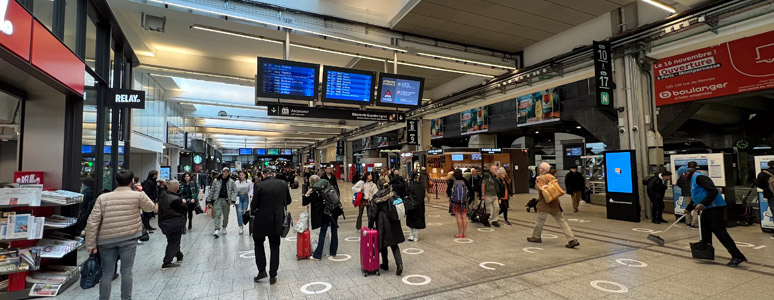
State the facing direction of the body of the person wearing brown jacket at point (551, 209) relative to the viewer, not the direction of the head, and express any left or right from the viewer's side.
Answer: facing to the left of the viewer

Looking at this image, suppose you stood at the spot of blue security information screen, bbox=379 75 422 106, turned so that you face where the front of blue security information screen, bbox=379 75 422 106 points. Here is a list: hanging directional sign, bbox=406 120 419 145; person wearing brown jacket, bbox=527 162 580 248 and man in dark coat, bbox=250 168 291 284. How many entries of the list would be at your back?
1

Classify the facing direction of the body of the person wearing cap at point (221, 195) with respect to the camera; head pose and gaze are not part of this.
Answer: toward the camera

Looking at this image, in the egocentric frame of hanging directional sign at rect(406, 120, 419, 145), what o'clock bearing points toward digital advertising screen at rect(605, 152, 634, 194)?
The digital advertising screen is roughly at 11 o'clock from the hanging directional sign.

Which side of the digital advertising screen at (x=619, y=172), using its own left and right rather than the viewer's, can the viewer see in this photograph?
front

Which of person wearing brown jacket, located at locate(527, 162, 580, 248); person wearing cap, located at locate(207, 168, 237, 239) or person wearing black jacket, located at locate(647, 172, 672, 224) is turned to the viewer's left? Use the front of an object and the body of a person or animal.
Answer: person wearing brown jacket, located at locate(527, 162, 580, 248)

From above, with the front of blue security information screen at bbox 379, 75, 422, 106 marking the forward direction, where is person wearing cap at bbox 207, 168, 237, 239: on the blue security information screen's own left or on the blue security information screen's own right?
on the blue security information screen's own right

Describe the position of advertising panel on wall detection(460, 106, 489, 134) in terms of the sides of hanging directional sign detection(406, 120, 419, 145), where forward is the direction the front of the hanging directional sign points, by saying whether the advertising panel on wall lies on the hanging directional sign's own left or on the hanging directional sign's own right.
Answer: on the hanging directional sign's own left

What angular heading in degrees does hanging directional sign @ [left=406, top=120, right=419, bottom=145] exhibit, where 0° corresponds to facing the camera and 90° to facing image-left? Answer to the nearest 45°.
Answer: approximately 0°

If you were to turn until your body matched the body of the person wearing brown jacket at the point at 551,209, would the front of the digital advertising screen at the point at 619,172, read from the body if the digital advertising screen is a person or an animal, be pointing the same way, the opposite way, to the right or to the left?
to the left

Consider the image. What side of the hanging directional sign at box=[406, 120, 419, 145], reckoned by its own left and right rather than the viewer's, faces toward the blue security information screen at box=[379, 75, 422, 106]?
front

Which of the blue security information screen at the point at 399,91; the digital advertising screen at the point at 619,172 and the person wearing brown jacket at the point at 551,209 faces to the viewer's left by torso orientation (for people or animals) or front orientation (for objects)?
the person wearing brown jacket
